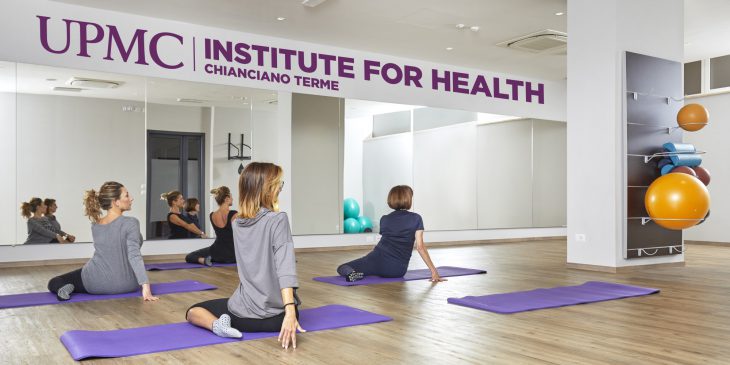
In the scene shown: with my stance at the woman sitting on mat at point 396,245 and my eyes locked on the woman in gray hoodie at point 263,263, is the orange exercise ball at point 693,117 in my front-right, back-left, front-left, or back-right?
back-left

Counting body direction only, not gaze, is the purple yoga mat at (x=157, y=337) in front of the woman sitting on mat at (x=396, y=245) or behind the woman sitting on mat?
behind

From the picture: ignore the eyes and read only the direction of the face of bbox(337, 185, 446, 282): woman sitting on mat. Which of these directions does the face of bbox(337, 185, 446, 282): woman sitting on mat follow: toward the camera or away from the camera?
away from the camera

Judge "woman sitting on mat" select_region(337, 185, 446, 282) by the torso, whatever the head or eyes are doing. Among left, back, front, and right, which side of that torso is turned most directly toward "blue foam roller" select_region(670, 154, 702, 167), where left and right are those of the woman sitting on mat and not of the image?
right

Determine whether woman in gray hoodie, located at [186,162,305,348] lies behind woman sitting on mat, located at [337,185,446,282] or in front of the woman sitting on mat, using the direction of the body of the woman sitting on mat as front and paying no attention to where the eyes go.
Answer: behind

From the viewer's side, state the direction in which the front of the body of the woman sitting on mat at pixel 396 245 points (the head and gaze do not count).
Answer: away from the camera
